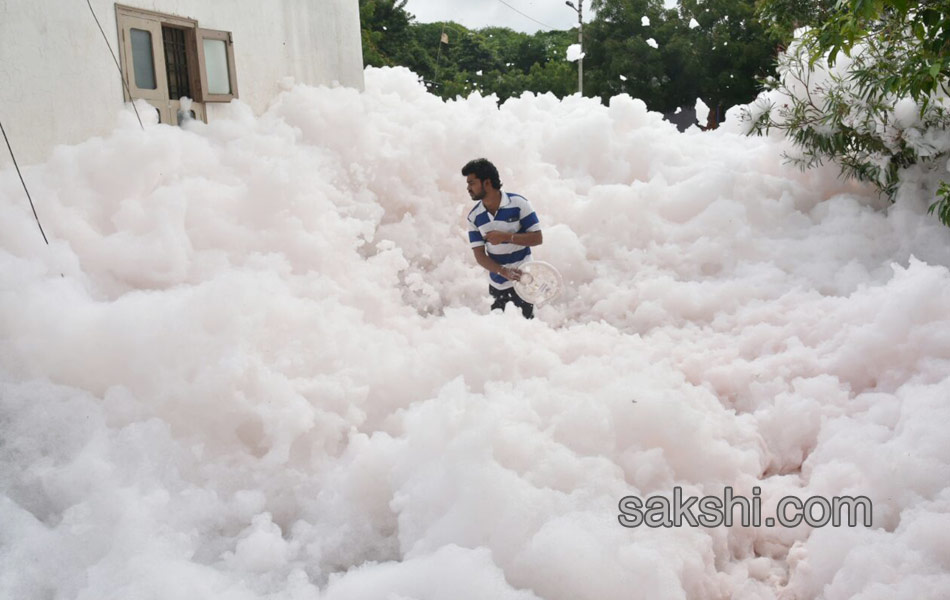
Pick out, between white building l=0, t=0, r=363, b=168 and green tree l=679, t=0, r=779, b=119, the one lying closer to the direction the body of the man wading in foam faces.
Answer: the white building

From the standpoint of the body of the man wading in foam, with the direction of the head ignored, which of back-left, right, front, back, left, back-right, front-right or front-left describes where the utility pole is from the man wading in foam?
back-right

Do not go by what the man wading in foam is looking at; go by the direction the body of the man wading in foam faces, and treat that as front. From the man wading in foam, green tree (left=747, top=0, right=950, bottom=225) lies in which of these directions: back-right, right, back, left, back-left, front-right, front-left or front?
back

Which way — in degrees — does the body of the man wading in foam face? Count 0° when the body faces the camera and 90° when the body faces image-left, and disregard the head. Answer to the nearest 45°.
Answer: approximately 45°

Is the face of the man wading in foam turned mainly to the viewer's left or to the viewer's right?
to the viewer's left

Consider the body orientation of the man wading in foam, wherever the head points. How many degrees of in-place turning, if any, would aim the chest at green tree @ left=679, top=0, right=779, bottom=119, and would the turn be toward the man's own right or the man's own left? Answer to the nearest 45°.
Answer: approximately 135° to the man's own right

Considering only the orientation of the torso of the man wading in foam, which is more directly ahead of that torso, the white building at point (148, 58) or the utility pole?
the white building

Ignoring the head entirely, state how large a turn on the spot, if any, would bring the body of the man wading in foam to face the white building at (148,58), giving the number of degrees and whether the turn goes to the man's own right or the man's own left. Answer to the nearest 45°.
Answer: approximately 45° to the man's own right
